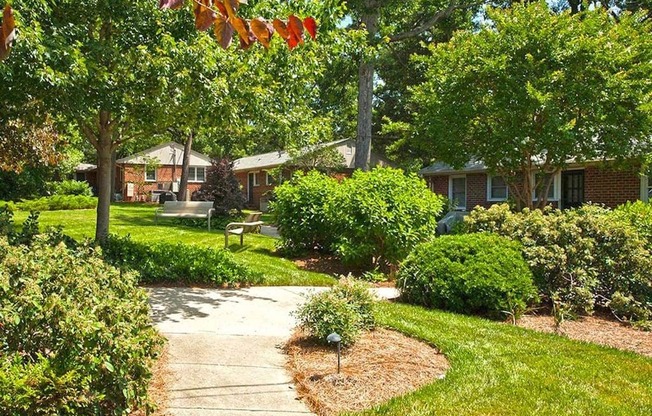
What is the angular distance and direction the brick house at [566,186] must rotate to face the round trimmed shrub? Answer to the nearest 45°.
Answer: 0° — it already faces it

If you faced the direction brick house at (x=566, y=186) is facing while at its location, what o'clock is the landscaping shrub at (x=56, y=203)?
The landscaping shrub is roughly at 3 o'clock from the brick house.

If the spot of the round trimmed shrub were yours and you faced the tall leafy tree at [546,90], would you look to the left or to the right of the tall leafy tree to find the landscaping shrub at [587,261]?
right

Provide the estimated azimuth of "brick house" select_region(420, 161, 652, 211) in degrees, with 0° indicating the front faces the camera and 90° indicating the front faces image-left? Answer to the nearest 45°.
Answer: approximately 0°

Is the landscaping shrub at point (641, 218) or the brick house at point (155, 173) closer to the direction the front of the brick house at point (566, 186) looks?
the landscaping shrub

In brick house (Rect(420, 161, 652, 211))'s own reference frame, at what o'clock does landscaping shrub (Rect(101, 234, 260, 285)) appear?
The landscaping shrub is roughly at 1 o'clock from the brick house.

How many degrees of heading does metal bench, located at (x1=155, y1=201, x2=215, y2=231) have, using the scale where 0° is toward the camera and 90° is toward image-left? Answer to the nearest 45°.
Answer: approximately 45°

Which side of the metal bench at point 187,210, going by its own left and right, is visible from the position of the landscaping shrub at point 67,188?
right

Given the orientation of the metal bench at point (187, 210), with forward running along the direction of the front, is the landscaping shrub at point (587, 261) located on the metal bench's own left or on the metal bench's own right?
on the metal bench's own left

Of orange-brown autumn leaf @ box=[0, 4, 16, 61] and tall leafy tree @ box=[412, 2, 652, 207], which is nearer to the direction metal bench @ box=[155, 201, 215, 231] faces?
the orange-brown autumn leaf
